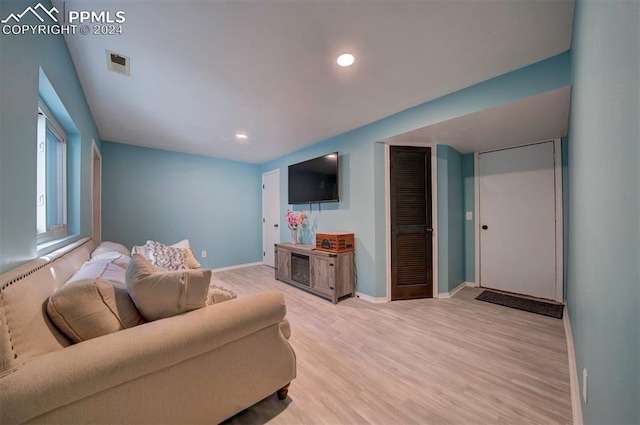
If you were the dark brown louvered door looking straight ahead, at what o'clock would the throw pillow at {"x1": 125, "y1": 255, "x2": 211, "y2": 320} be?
The throw pillow is roughly at 1 o'clock from the dark brown louvered door.

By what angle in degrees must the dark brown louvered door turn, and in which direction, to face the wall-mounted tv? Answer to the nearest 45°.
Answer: approximately 90° to its right

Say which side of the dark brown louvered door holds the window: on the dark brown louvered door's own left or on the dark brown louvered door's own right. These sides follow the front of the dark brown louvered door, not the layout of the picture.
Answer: on the dark brown louvered door's own right

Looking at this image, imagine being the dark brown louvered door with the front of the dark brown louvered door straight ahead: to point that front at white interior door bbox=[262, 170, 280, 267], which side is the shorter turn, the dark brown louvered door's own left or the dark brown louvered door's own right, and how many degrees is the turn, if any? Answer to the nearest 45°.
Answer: approximately 90° to the dark brown louvered door's own right

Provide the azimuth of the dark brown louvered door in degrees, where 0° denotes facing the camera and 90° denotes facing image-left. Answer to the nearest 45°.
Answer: approximately 0°

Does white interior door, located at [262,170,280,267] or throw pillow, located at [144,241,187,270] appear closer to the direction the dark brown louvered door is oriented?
the throw pillow

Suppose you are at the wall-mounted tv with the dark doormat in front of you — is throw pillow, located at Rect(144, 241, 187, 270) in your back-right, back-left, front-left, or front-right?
back-right

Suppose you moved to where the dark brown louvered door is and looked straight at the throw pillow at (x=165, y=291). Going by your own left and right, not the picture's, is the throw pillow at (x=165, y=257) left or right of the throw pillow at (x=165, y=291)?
right

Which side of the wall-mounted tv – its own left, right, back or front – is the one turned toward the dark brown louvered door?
left
